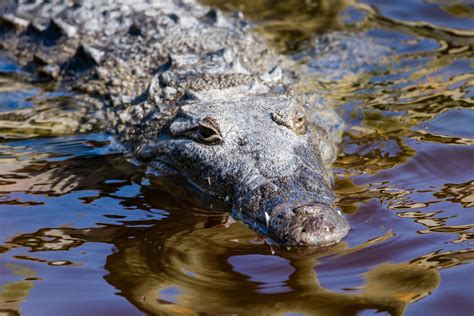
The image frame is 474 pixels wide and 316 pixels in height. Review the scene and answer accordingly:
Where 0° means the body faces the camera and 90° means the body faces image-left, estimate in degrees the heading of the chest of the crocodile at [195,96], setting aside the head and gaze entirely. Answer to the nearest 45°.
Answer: approximately 315°
